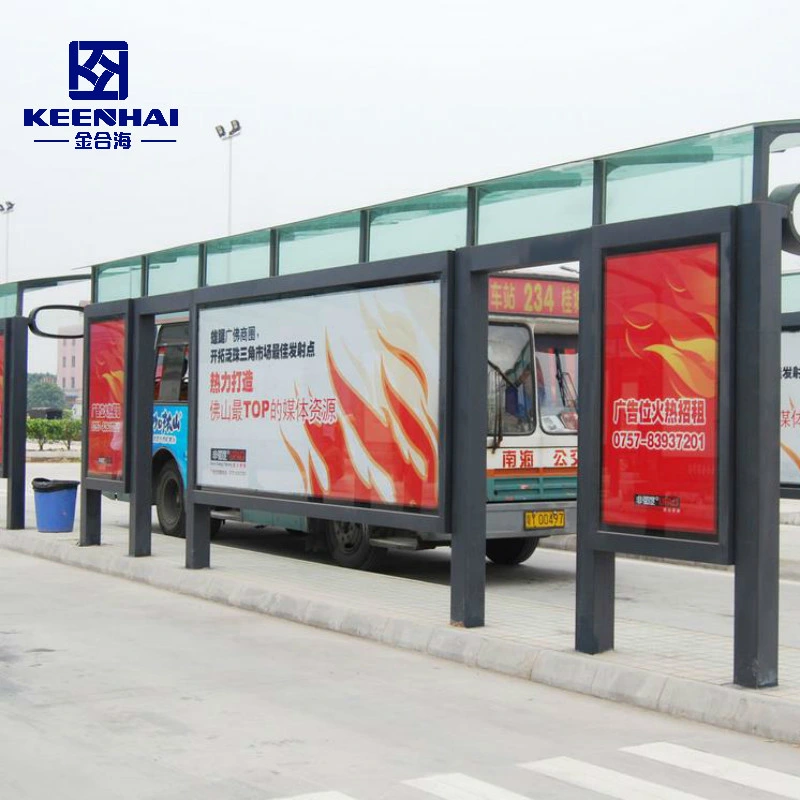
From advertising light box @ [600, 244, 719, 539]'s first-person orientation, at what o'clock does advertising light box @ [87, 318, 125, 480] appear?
advertising light box @ [87, 318, 125, 480] is roughly at 3 o'clock from advertising light box @ [600, 244, 719, 539].

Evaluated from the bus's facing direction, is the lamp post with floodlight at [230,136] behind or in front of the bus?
behind

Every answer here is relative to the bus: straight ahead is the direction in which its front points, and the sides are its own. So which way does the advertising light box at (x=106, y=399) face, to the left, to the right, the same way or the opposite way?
to the right

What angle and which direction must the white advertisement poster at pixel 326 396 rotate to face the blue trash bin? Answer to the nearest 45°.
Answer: approximately 90° to its right

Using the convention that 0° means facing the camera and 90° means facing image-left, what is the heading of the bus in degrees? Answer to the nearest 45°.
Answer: approximately 315°
